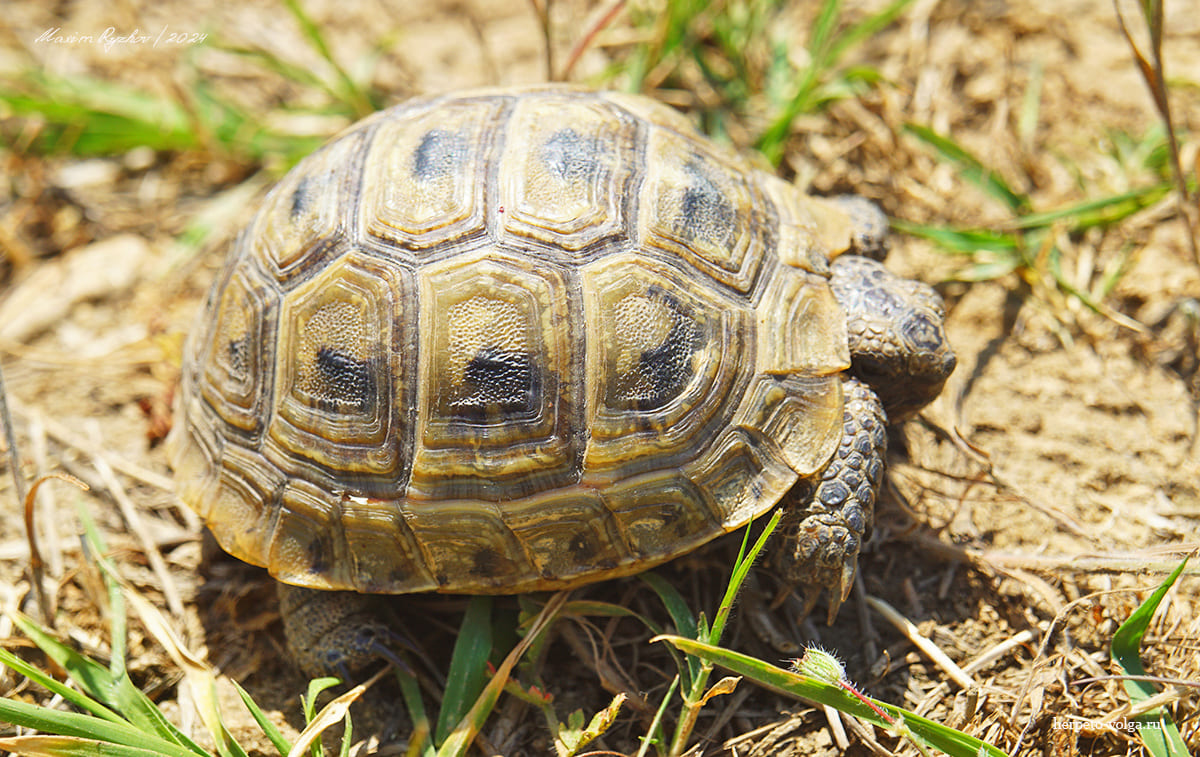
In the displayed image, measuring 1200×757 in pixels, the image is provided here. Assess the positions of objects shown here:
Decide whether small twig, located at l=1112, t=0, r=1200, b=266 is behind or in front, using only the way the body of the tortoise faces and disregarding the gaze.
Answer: in front

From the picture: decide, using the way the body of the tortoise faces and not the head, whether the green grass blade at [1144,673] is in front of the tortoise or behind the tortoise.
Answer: in front

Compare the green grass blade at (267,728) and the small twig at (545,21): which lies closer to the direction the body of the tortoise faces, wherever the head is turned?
the small twig

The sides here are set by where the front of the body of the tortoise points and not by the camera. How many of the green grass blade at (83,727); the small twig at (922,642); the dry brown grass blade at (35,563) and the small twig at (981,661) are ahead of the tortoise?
2

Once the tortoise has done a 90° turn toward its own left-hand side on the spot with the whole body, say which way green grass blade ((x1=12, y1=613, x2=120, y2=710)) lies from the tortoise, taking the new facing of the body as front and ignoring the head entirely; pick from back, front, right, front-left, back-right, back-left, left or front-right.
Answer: left

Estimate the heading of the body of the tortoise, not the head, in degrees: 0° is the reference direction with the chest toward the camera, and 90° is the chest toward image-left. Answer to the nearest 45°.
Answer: approximately 270°

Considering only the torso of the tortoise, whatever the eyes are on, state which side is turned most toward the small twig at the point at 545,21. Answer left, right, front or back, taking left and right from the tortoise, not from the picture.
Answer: left

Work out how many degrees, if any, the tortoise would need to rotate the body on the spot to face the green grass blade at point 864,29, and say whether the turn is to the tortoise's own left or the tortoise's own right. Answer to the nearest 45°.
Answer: approximately 45° to the tortoise's own left
